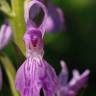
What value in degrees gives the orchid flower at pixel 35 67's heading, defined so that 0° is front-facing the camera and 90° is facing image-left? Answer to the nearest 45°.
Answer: approximately 0°

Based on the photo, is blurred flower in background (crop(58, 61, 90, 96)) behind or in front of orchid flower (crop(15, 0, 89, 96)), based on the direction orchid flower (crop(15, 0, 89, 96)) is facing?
behind
